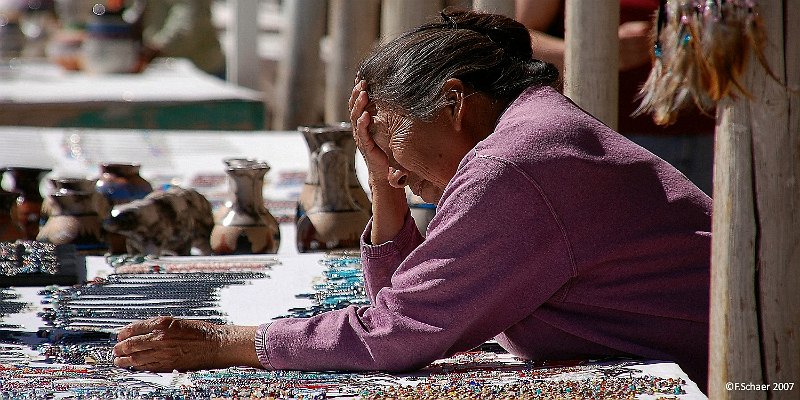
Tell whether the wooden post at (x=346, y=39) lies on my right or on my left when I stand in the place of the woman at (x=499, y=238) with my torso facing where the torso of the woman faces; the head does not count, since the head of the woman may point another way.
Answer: on my right

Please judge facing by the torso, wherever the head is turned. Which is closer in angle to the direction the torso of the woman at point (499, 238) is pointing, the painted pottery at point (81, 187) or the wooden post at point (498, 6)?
the painted pottery

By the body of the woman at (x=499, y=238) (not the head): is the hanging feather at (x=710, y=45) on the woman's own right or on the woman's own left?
on the woman's own left

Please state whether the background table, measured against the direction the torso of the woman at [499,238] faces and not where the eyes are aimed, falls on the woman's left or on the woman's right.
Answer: on the woman's right

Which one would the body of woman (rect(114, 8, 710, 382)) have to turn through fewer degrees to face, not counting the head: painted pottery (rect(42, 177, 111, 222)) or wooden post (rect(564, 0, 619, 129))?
the painted pottery

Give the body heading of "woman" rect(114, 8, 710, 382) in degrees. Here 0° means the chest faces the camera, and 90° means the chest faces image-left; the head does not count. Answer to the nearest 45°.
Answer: approximately 90°

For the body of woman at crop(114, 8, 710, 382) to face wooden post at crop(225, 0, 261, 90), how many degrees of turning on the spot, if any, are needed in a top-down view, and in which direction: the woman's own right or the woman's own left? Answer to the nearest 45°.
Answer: approximately 90° to the woman's own right

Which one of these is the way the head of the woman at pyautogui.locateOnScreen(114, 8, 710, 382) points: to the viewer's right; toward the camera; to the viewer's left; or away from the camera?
to the viewer's left

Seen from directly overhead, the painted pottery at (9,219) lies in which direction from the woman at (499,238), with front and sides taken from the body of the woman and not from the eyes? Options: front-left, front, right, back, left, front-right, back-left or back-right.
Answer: front-right
